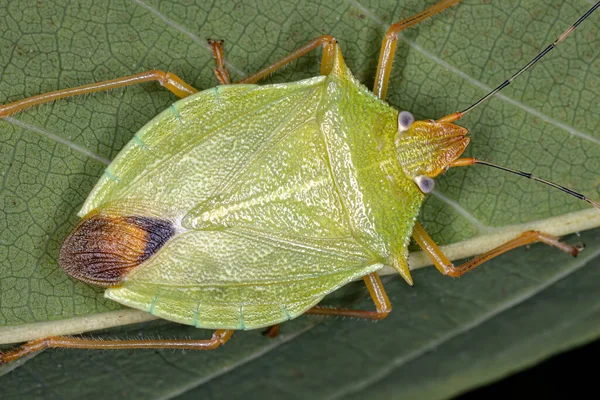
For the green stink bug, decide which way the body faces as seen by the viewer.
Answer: to the viewer's right
